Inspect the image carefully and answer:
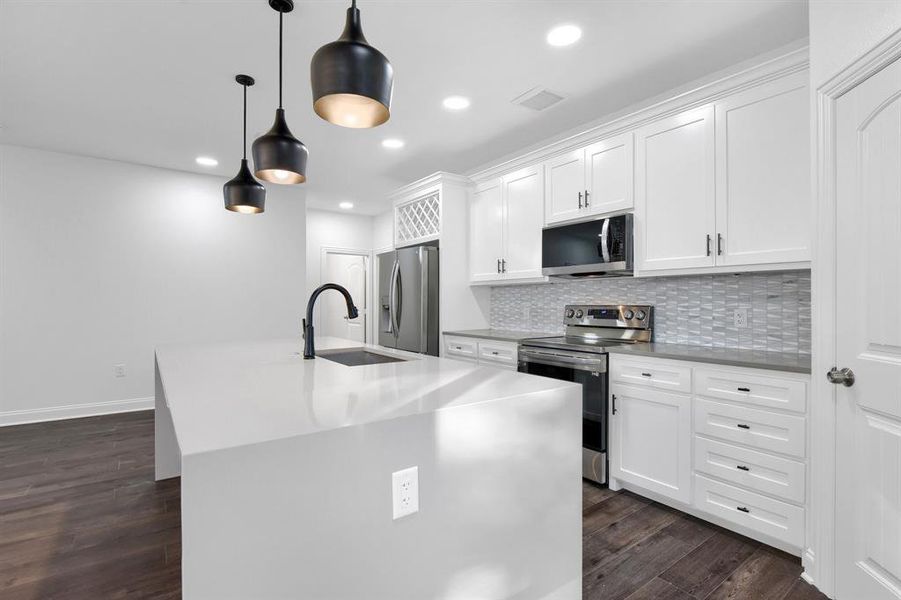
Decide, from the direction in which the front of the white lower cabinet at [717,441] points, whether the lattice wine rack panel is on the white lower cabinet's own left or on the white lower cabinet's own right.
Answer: on the white lower cabinet's own right

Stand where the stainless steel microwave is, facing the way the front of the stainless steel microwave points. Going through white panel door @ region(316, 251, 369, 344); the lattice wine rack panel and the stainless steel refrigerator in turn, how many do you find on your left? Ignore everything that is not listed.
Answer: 0

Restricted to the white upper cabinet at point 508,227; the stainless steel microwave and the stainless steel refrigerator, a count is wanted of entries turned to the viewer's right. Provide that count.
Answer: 0

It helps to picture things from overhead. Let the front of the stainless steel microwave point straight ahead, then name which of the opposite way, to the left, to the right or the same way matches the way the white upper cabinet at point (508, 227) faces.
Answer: the same way

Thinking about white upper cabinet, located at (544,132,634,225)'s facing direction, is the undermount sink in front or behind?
in front

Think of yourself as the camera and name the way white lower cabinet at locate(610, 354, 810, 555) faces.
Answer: facing the viewer and to the left of the viewer

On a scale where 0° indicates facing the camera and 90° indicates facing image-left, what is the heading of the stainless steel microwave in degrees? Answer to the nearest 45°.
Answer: approximately 45°

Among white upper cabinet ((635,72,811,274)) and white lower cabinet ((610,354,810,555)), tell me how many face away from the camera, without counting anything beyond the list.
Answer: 0

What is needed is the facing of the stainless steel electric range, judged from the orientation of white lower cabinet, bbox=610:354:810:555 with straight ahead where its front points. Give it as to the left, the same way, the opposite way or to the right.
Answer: the same way

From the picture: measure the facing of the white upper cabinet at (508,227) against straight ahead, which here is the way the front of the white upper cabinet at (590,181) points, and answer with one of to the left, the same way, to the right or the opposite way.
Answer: the same way

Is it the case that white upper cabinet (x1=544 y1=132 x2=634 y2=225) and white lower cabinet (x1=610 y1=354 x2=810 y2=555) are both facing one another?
no

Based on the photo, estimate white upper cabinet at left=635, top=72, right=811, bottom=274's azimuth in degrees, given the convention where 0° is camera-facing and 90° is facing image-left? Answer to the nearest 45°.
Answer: approximately 45°

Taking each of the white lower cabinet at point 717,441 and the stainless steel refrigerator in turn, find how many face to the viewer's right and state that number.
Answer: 0

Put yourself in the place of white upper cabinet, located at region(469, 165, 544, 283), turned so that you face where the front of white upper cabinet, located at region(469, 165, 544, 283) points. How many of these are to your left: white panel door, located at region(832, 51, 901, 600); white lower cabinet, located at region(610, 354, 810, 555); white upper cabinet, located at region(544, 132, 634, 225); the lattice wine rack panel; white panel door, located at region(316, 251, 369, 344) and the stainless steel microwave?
4

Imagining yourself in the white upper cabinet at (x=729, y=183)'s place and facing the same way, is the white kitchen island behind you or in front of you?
in front
